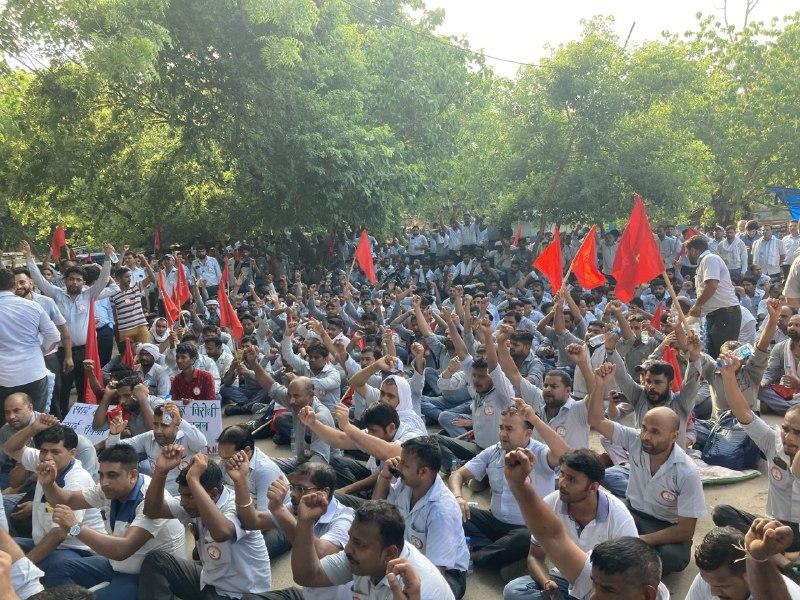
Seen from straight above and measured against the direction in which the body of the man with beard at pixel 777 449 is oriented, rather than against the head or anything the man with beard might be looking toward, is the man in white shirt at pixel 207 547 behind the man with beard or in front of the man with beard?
in front

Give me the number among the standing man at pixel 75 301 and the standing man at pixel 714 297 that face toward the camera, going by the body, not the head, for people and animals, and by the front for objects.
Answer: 1

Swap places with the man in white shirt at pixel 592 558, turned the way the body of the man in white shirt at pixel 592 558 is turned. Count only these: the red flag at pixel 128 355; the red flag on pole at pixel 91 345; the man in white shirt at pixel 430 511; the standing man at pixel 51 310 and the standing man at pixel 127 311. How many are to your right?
5

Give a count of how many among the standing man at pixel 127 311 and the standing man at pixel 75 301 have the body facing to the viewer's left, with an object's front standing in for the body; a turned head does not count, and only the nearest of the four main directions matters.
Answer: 0

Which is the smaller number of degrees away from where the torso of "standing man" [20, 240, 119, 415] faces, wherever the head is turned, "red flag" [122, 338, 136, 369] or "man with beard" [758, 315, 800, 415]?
the man with beard

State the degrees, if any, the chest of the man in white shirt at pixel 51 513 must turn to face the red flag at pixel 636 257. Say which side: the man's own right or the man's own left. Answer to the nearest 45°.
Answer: approximately 135° to the man's own left

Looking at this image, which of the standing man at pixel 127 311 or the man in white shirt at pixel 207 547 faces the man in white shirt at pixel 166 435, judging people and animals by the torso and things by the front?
the standing man

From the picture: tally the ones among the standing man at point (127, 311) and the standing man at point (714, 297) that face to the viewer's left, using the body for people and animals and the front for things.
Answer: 1

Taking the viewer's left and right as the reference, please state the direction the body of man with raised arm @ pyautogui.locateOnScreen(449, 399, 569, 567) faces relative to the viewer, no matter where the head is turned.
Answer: facing the viewer and to the left of the viewer

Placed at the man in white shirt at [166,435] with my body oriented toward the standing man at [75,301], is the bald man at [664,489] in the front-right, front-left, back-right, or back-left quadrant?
back-right

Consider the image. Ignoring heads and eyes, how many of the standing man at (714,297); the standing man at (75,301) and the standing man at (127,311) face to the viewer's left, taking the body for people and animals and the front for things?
1
